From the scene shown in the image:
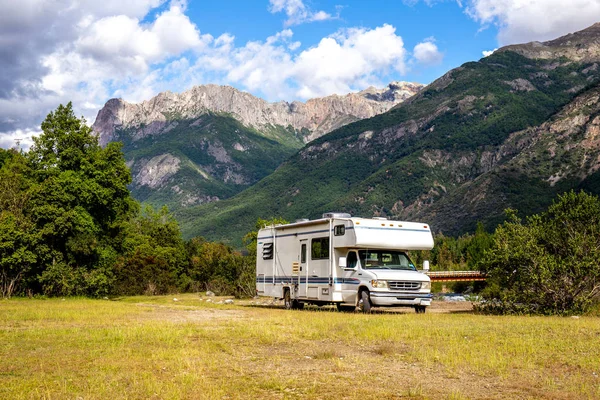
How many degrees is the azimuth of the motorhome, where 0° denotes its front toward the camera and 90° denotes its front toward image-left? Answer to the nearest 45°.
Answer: approximately 315°

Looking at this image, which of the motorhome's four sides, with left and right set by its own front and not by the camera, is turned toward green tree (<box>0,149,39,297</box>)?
back

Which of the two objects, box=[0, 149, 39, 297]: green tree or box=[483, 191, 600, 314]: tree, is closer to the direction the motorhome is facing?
the tree

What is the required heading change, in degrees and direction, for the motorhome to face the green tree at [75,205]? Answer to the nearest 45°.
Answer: approximately 180°

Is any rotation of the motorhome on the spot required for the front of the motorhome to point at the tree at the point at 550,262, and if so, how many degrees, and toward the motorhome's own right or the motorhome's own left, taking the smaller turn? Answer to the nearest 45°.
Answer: approximately 45° to the motorhome's own left

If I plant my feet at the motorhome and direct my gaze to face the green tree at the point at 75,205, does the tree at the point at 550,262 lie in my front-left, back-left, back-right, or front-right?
back-right
